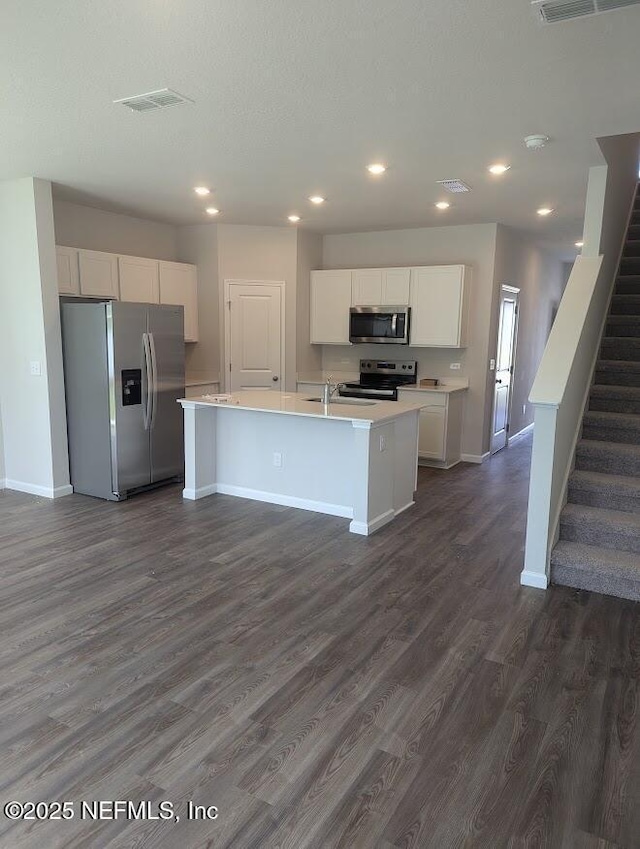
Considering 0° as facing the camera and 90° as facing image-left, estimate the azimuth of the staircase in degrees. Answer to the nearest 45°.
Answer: approximately 0°

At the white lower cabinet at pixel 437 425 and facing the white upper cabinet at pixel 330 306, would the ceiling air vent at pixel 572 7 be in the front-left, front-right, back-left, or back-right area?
back-left

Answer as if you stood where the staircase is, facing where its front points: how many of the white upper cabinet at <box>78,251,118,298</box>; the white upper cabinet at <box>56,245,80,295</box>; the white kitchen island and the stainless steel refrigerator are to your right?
4

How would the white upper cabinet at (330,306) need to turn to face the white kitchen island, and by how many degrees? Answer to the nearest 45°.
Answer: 0° — it already faces it

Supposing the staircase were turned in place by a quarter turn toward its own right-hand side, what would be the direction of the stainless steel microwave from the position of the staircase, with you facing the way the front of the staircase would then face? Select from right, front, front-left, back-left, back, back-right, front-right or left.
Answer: front-right

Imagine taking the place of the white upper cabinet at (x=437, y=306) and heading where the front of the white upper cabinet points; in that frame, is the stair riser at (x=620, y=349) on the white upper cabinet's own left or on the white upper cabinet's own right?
on the white upper cabinet's own left

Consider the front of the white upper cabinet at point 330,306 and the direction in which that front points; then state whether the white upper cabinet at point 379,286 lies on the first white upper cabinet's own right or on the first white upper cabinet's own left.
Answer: on the first white upper cabinet's own left
